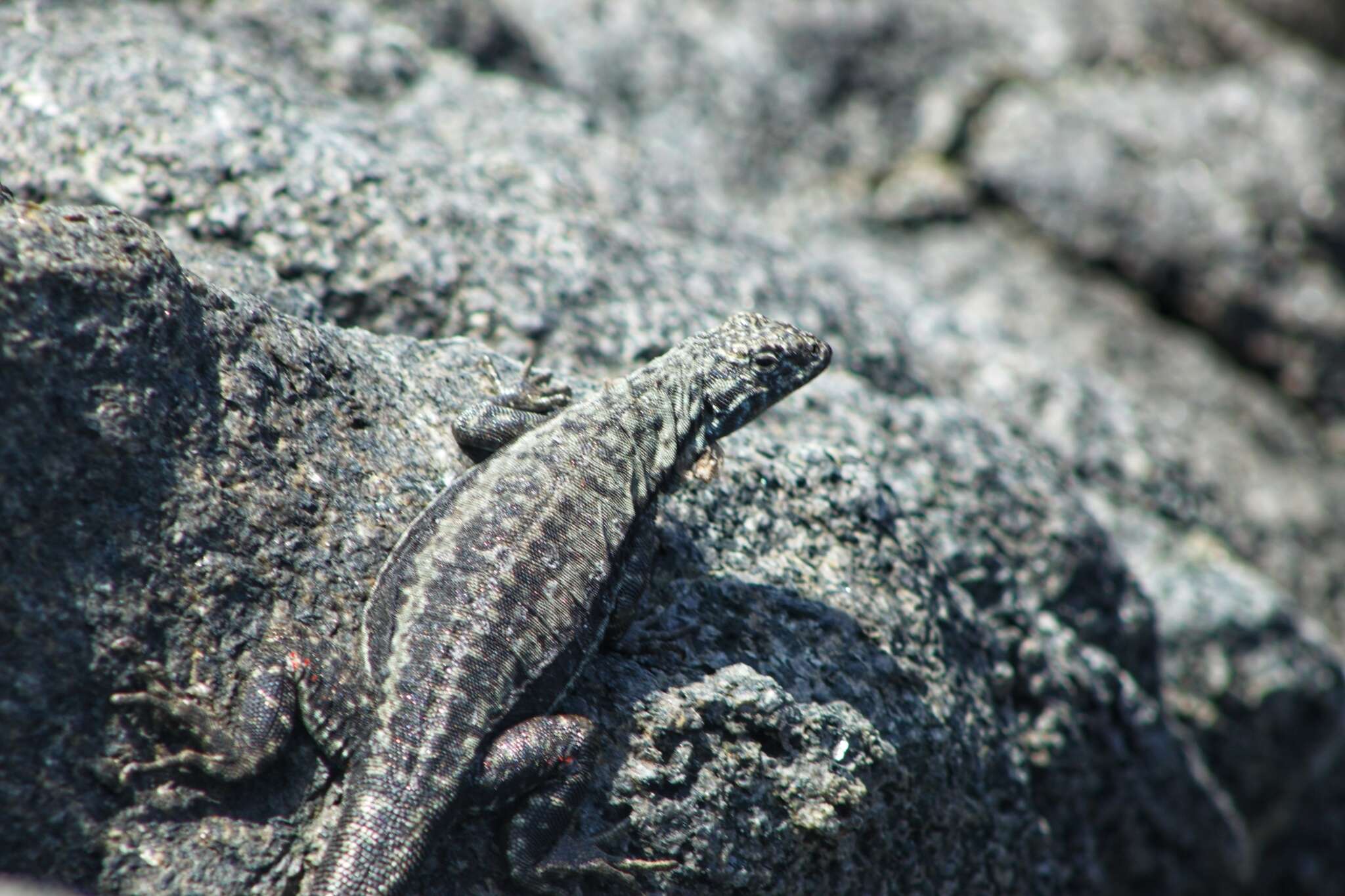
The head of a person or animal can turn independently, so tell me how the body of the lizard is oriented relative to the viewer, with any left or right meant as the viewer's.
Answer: facing away from the viewer and to the right of the viewer
